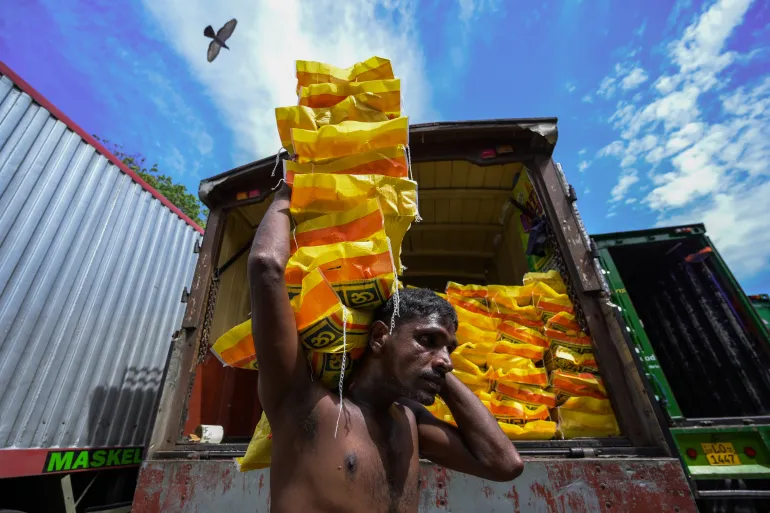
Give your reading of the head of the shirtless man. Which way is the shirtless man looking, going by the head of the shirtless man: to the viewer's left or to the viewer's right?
to the viewer's right

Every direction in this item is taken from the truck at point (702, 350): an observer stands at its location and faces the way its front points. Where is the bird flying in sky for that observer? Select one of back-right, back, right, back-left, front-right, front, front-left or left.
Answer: back-left

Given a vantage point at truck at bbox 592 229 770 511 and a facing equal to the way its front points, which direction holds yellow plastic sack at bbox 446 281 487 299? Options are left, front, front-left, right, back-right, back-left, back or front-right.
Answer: back-left

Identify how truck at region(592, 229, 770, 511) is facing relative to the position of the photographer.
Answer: facing away from the viewer

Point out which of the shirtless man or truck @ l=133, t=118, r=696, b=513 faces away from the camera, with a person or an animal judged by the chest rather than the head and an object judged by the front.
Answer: the truck

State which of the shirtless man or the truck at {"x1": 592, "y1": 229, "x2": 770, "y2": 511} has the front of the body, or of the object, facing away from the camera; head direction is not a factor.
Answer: the truck

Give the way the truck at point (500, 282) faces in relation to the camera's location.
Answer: facing away from the viewer

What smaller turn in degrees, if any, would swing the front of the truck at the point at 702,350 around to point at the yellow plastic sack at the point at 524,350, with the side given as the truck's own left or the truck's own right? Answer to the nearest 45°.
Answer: approximately 135° to the truck's own left

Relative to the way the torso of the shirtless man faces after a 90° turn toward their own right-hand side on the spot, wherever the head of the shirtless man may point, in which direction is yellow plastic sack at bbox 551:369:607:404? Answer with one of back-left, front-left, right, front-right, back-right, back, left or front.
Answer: back

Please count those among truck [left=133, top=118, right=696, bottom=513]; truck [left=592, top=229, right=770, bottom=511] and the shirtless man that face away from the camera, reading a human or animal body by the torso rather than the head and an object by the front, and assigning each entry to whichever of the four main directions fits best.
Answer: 2

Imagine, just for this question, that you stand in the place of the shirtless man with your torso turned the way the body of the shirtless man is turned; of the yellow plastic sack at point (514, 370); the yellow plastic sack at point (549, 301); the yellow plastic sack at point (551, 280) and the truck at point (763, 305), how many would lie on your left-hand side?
4

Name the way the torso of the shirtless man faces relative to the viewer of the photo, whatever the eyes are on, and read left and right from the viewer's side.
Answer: facing the viewer and to the right of the viewer

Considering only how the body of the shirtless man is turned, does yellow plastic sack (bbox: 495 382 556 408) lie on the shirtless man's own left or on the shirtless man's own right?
on the shirtless man's own left

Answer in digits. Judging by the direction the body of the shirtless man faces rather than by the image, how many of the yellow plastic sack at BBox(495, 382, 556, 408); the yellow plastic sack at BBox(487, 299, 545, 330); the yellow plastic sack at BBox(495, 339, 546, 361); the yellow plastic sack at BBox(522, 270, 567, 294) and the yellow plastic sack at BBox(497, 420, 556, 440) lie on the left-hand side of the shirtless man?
5
